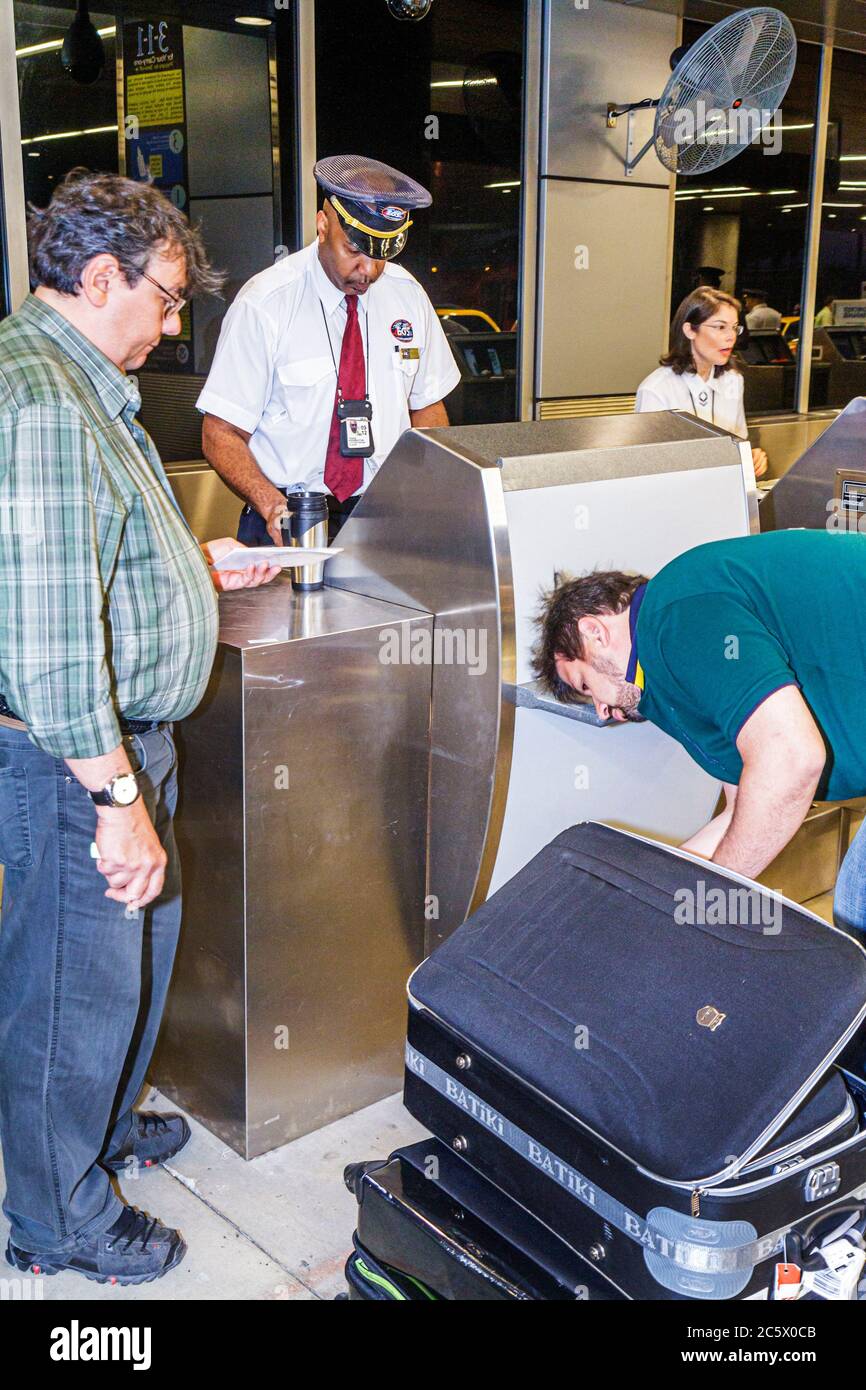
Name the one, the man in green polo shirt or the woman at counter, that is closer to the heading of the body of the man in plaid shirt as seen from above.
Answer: the man in green polo shirt

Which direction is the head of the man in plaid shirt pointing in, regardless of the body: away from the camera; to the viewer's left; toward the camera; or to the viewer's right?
to the viewer's right

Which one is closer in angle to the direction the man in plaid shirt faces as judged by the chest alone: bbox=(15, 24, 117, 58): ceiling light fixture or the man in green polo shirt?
the man in green polo shirt

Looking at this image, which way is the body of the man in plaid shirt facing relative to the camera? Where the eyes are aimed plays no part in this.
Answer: to the viewer's right

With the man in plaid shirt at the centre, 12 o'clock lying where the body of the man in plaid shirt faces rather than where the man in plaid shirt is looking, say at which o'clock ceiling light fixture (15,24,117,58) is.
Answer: The ceiling light fixture is roughly at 9 o'clock from the man in plaid shirt.

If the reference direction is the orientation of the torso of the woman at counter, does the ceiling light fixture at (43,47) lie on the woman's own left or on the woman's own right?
on the woman's own right

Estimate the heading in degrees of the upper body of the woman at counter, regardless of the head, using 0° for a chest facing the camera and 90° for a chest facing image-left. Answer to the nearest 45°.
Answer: approximately 315°
